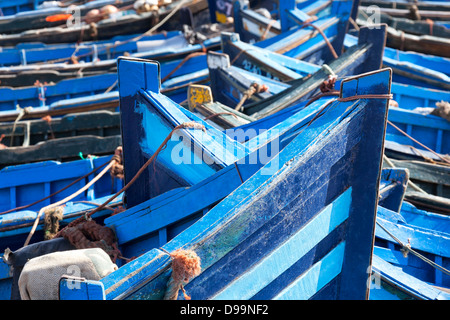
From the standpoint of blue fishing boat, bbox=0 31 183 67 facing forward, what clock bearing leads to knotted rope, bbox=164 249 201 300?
The knotted rope is roughly at 3 o'clock from the blue fishing boat.

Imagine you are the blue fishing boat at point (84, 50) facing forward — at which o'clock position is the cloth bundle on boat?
The cloth bundle on boat is roughly at 3 o'clock from the blue fishing boat.

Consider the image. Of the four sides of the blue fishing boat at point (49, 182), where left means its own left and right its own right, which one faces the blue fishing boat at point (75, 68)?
left

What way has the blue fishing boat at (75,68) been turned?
to the viewer's right

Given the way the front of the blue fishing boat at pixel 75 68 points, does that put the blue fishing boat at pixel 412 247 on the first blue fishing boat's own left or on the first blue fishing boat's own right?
on the first blue fishing boat's own right

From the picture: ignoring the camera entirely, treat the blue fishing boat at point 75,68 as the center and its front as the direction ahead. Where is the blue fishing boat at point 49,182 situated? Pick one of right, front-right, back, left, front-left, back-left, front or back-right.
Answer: right
